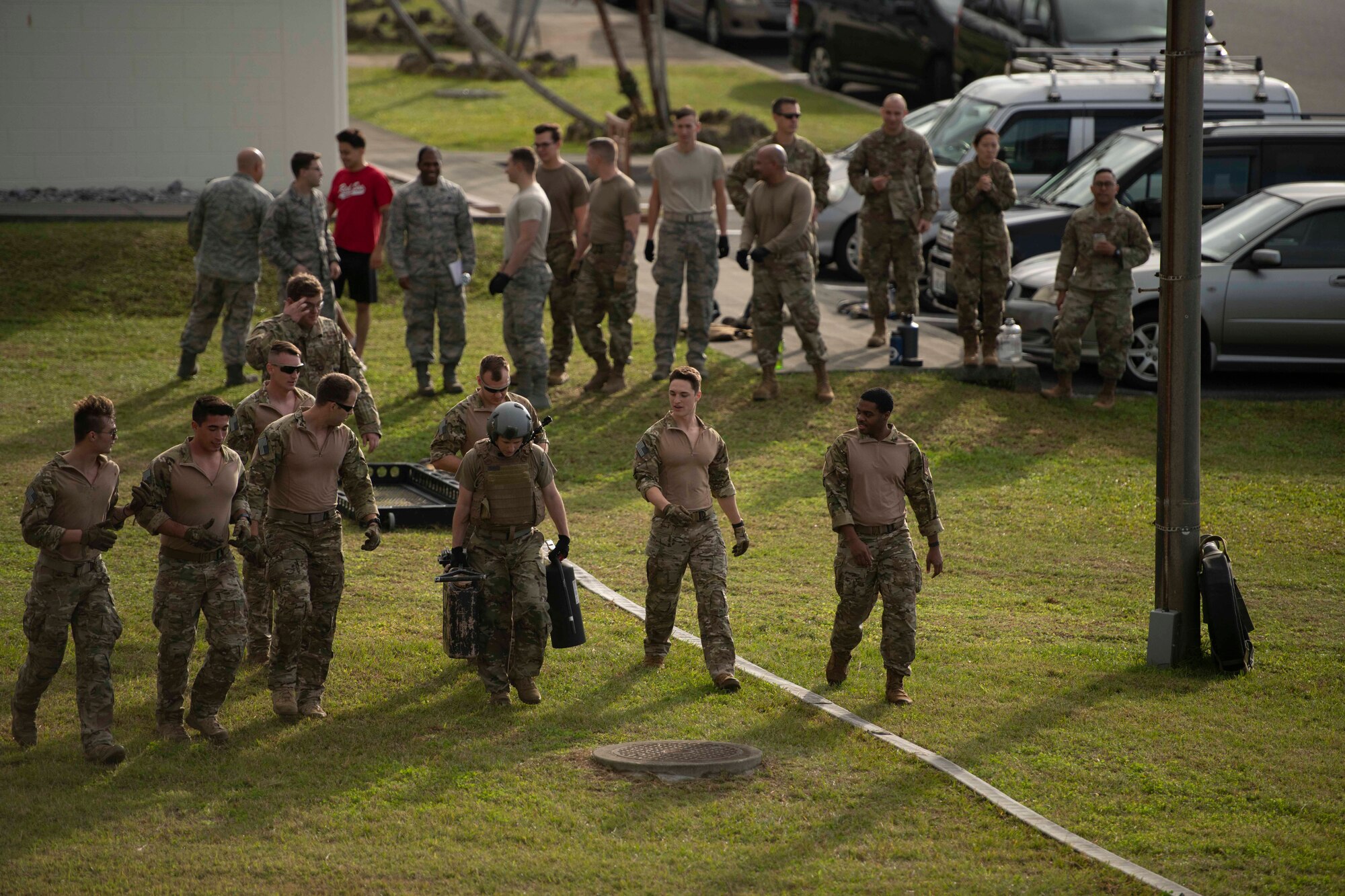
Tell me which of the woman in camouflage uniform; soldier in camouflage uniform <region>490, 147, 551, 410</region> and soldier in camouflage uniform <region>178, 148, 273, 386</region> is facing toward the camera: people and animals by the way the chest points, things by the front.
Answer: the woman in camouflage uniform

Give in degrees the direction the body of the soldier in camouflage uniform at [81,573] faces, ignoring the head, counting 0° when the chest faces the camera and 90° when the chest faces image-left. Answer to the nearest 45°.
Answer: approximately 315°

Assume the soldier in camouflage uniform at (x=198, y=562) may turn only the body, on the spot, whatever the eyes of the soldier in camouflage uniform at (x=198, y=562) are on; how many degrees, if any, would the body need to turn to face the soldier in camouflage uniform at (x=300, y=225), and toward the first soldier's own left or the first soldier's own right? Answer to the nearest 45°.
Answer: approximately 135° to the first soldier's own left

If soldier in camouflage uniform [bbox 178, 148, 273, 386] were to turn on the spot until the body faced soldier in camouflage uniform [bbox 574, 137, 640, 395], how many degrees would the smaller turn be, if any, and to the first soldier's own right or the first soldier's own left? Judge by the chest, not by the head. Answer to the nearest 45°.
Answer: approximately 45° to the first soldier's own right

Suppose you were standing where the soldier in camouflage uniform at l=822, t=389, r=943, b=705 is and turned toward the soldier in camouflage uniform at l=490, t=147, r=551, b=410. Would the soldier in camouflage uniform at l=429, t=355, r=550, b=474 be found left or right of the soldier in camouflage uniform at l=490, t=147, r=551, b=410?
left

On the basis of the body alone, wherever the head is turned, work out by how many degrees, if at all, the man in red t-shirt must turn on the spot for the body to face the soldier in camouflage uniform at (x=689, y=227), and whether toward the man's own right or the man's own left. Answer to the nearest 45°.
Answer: approximately 90° to the man's own left

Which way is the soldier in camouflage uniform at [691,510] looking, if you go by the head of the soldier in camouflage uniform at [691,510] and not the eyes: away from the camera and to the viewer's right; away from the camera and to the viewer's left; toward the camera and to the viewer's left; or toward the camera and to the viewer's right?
toward the camera and to the viewer's left

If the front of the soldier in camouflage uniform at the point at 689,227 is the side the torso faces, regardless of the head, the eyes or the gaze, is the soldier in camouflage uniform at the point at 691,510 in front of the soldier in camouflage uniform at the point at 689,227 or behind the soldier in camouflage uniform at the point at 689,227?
in front

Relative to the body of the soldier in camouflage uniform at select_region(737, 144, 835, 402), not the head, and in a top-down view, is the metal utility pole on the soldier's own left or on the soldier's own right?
on the soldier's own left
